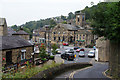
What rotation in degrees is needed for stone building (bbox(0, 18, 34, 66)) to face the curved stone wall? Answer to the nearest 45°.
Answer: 0° — it already faces it

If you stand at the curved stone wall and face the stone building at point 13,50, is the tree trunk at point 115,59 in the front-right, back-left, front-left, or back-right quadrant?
back-right

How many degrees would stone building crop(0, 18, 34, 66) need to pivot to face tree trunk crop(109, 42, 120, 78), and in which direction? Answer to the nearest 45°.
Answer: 0° — it already faces it

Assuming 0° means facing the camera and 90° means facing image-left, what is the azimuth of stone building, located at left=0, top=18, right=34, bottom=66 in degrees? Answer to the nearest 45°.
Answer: approximately 315°

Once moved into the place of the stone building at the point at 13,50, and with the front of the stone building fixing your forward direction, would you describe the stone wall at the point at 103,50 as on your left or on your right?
on your left

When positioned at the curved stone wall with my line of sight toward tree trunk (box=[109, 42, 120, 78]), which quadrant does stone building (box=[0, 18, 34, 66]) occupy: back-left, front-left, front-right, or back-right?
back-left
